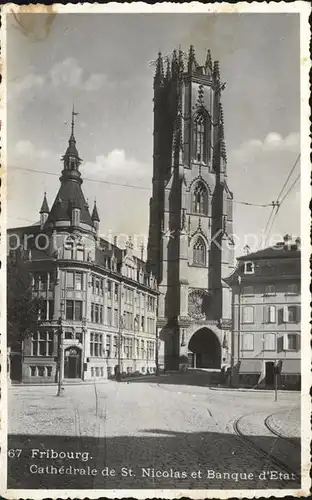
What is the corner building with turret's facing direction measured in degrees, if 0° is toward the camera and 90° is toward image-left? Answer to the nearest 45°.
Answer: approximately 0°
